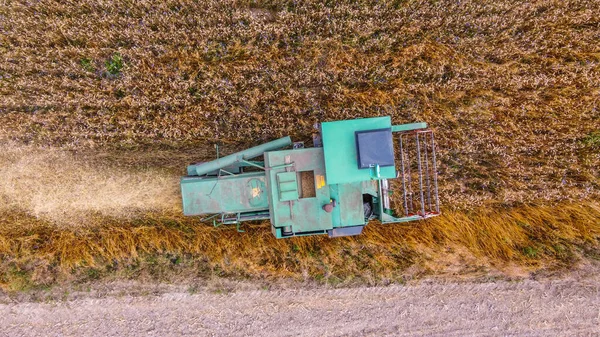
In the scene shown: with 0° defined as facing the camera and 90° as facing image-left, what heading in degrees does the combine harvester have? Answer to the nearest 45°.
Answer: approximately 270°
